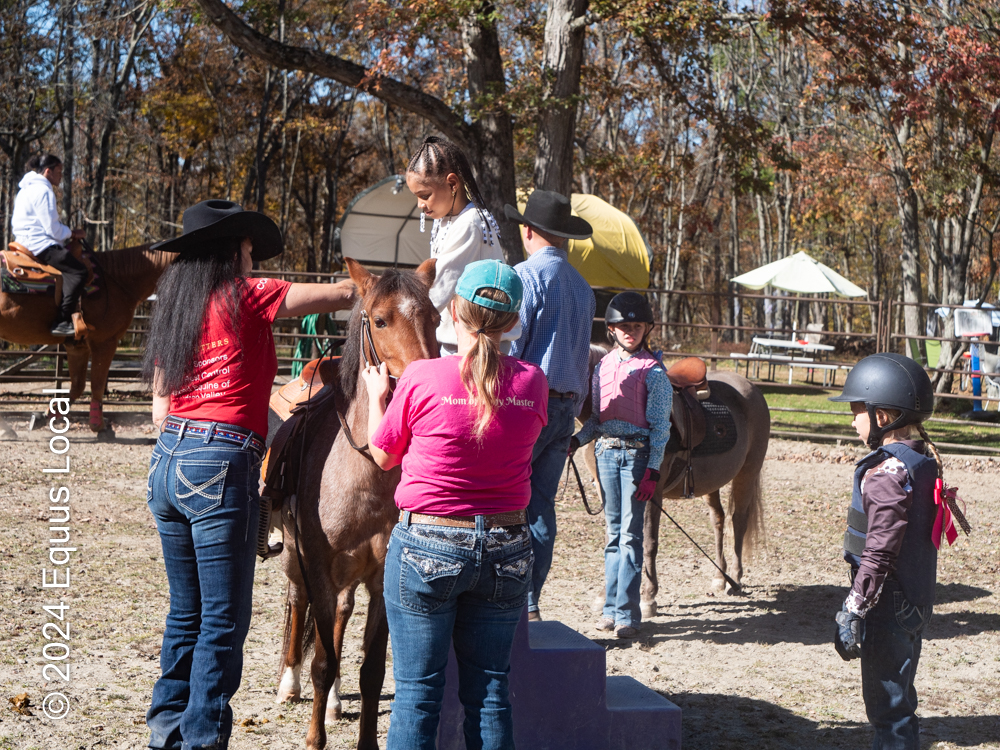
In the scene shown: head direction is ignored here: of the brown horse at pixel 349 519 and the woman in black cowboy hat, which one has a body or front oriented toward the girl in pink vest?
the woman in black cowboy hat

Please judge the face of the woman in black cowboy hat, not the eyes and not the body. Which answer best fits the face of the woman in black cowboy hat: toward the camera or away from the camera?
away from the camera

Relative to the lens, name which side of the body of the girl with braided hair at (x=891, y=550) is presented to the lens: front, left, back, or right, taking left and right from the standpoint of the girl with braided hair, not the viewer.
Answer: left

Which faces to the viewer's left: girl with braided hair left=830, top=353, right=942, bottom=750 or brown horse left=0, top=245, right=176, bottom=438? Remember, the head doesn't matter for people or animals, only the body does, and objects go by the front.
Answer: the girl with braided hair

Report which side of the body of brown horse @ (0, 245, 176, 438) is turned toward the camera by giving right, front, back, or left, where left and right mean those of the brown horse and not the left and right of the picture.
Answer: right

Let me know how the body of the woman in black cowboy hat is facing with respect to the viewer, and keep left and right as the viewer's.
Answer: facing away from the viewer and to the right of the viewer

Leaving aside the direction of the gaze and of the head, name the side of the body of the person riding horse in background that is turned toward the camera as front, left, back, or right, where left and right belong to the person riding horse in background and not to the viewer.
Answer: right
